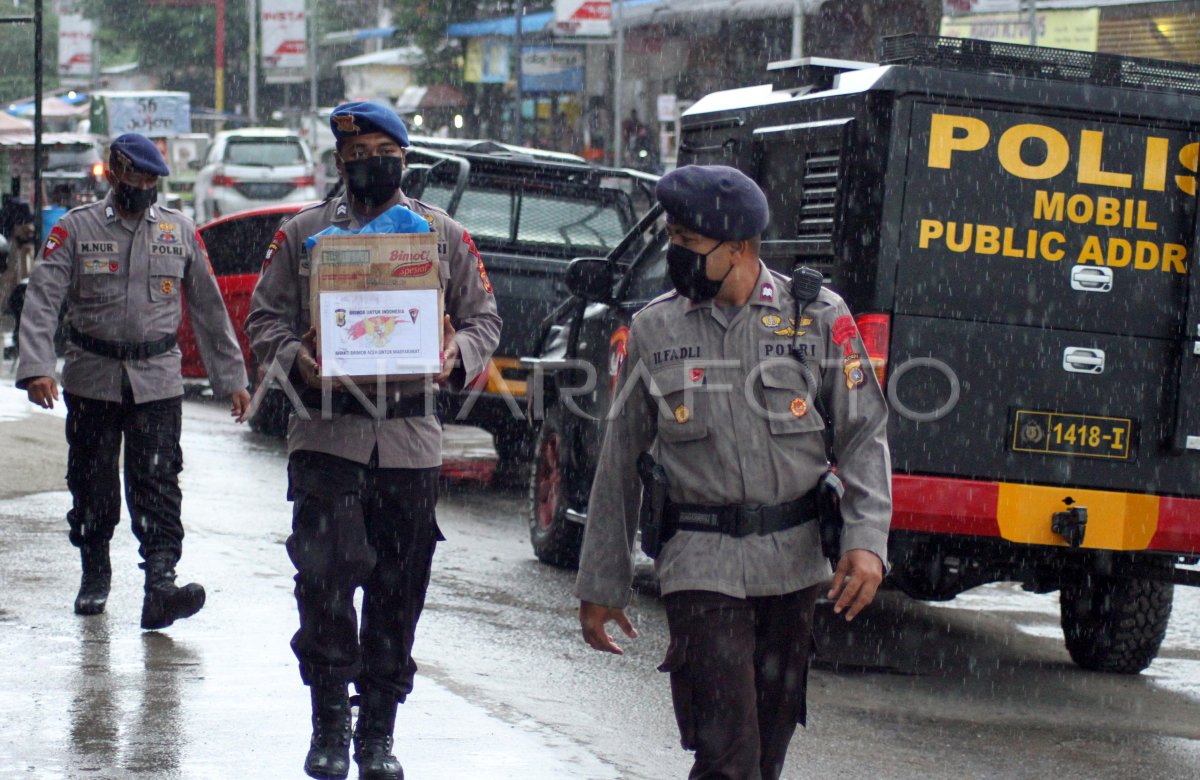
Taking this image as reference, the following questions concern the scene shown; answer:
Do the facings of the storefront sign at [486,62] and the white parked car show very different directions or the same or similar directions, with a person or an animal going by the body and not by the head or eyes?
very different directions

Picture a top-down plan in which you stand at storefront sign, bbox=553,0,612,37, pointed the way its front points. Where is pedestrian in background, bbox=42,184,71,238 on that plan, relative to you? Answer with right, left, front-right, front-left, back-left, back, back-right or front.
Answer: front-right

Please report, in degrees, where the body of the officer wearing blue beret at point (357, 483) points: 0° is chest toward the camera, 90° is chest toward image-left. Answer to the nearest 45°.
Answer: approximately 0°

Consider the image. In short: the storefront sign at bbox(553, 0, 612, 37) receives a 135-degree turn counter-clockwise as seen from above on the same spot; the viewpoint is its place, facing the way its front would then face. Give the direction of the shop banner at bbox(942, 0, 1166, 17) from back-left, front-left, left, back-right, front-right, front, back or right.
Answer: right

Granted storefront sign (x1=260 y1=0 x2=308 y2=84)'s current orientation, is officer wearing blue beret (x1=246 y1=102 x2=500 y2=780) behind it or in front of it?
in front

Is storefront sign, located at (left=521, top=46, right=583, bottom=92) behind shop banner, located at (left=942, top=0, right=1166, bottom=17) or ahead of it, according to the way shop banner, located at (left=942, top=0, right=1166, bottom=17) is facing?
behind

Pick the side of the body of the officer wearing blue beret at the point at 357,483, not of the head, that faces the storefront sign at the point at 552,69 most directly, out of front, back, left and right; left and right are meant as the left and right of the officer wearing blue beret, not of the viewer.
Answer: back

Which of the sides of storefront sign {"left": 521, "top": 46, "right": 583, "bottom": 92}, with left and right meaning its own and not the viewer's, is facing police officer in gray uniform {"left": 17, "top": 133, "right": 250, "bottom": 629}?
front

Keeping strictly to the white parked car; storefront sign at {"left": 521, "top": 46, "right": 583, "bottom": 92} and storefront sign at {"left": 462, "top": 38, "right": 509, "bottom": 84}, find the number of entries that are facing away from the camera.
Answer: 1

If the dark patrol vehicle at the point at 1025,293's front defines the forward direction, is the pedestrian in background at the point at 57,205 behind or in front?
in front
